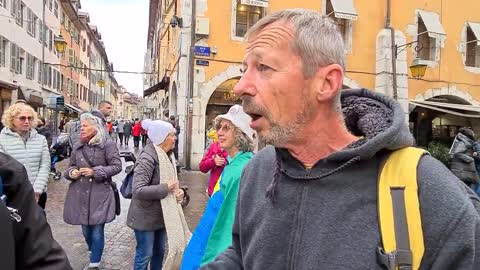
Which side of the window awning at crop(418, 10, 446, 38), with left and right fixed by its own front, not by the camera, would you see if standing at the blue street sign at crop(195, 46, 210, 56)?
right

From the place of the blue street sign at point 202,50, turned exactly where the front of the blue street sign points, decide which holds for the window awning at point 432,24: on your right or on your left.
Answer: on your left

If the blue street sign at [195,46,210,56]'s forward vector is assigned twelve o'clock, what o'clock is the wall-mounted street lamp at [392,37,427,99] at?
The wall-mounted street lamp is roughly at 9 o'clock from the blue street sign.

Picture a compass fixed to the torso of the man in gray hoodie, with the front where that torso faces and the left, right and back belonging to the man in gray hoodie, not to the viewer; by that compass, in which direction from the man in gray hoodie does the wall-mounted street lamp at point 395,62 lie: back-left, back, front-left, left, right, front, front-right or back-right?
back-right

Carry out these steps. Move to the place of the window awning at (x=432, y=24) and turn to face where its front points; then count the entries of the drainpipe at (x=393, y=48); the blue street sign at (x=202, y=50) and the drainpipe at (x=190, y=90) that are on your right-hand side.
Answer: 3

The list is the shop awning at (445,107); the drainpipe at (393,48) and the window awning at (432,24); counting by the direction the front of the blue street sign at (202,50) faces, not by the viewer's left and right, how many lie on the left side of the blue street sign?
3

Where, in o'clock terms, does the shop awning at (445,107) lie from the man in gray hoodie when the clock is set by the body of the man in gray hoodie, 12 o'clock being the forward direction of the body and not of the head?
The shop awning is roughly at 5 o'clock from the man in gray hoodie.
